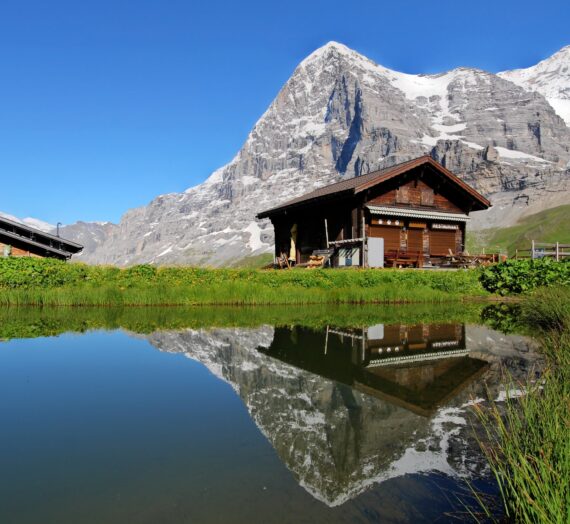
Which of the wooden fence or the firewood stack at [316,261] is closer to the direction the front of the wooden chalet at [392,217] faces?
the wooden fence

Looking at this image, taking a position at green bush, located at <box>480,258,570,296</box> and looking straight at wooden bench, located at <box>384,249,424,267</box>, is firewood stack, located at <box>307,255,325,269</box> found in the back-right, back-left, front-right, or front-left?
front-left

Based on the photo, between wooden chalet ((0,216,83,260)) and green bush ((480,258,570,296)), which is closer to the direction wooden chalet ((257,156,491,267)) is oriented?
the green bush

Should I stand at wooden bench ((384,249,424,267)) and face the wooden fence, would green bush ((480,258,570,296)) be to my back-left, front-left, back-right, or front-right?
front-right

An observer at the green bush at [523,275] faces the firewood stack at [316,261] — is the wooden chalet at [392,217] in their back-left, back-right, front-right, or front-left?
front-right

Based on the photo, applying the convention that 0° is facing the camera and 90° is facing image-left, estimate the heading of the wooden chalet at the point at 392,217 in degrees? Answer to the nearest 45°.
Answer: approximately 315°

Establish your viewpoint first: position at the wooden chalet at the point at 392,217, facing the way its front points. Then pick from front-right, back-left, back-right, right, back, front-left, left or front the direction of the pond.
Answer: front-right

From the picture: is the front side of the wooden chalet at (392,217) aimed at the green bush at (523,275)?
yes

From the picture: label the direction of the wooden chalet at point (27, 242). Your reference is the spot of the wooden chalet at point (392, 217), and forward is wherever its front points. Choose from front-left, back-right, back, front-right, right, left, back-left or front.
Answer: back-right

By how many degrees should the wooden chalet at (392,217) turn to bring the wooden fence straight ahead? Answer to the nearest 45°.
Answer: approximately 45° to its left

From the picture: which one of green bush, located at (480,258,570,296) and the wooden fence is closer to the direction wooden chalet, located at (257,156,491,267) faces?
the green bush

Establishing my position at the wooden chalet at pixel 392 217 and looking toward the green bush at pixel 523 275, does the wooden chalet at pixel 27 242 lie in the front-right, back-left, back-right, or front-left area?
back-right
